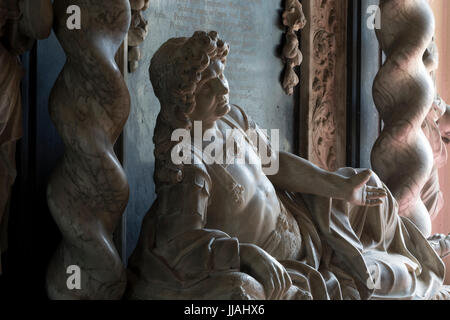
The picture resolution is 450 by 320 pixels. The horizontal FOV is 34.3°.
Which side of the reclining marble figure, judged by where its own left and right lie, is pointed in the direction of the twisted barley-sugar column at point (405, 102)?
left

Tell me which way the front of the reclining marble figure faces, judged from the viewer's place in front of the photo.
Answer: facing the viewer and to the right of the viewer

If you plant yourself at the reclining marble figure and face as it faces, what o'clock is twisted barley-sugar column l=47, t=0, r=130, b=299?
The twisted barley-sugar column is roughly at 4 o'clock from the reclining marble figure.
